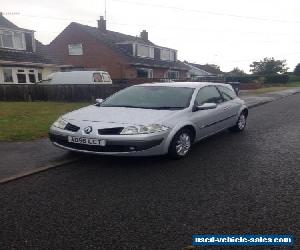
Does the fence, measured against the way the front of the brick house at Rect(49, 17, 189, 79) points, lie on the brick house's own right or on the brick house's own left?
on the brick house's own right

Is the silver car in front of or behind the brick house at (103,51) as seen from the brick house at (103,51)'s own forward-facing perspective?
in front

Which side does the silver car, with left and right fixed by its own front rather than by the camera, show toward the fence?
right

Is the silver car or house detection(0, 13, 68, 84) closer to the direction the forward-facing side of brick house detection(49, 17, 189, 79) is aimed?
the silver car

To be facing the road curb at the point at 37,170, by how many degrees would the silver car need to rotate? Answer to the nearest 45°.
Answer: approximately 45° to its right

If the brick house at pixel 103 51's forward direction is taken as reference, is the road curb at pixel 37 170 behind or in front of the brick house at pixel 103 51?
in front

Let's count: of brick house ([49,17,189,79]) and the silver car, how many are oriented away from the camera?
0

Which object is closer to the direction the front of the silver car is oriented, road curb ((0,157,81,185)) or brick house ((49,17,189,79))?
the road curb

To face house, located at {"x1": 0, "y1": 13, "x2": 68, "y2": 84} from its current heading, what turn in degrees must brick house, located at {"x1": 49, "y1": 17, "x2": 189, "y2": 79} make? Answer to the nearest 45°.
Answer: approximately 90° to its right

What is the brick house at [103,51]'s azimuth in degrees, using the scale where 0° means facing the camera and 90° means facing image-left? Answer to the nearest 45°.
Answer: approximately 315°

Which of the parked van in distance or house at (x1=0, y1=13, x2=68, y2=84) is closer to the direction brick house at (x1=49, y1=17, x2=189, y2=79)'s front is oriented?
the parked van in distance

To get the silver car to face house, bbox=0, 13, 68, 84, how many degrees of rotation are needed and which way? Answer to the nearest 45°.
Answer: approximately 90° to its right

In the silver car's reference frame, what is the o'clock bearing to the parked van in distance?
The parked van in distance is roughly at 4 o'clock from the silver car.
